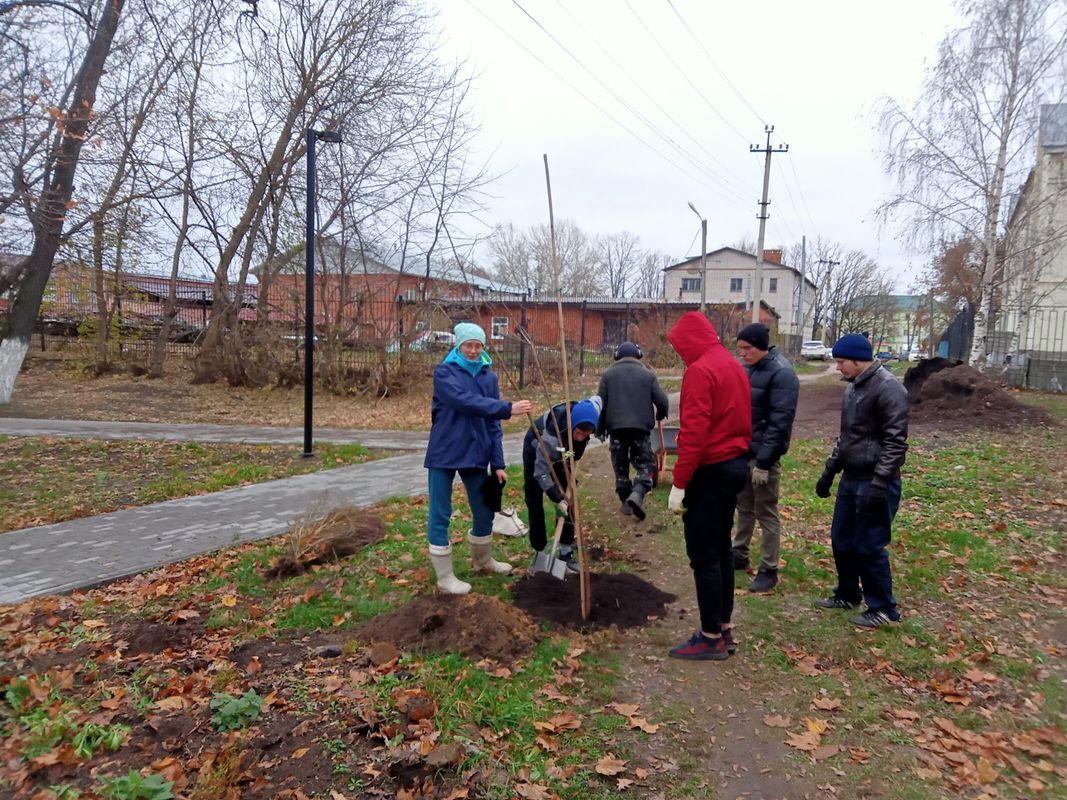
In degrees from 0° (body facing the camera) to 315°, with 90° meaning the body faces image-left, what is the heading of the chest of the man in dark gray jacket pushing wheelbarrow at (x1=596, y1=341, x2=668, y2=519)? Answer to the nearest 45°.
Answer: approximately 180°

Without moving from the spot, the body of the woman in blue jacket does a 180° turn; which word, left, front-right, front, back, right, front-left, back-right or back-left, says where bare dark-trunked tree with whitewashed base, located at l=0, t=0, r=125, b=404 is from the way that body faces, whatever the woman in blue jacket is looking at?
front

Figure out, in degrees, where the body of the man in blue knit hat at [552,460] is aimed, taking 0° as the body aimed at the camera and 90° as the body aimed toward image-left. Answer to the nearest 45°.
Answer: approximately 315°

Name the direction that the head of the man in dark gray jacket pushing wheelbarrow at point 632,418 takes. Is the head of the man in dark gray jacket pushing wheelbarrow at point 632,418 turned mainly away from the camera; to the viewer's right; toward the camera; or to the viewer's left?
away from the camera

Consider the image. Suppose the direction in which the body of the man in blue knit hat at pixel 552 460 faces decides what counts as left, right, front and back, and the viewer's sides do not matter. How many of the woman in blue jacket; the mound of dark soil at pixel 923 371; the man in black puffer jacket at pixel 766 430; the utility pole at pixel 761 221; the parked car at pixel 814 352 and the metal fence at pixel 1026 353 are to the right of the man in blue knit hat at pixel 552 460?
1

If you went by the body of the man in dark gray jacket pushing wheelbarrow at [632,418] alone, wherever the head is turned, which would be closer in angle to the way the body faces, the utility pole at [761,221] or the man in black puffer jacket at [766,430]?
the utility pole

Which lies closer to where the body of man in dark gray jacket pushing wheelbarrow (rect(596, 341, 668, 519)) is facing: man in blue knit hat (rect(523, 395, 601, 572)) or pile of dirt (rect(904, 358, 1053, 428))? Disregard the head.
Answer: the pile of dirt
